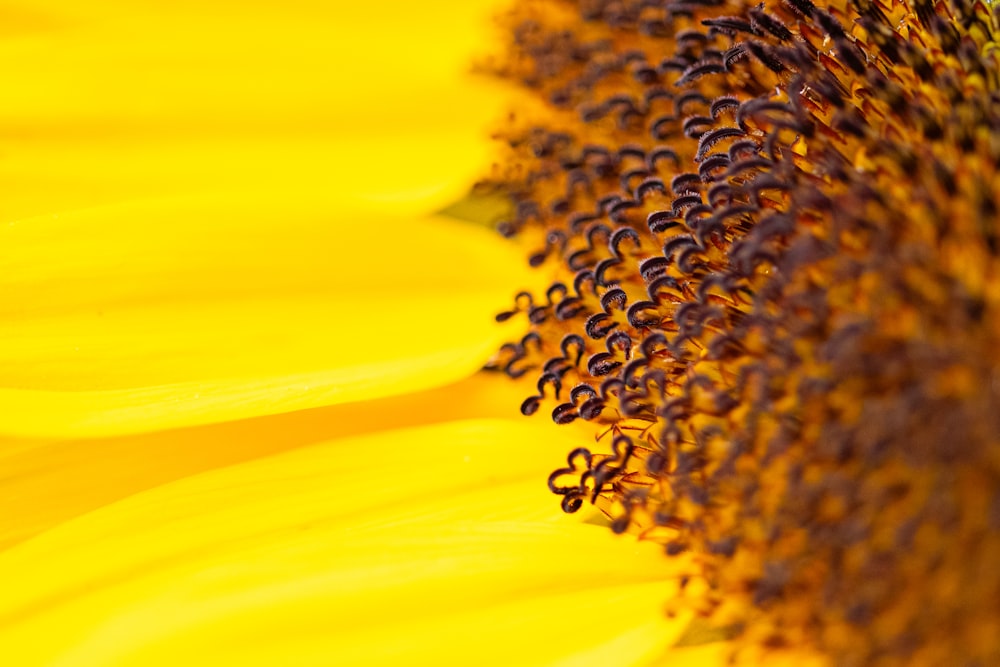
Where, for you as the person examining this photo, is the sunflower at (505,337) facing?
facing the viewer
